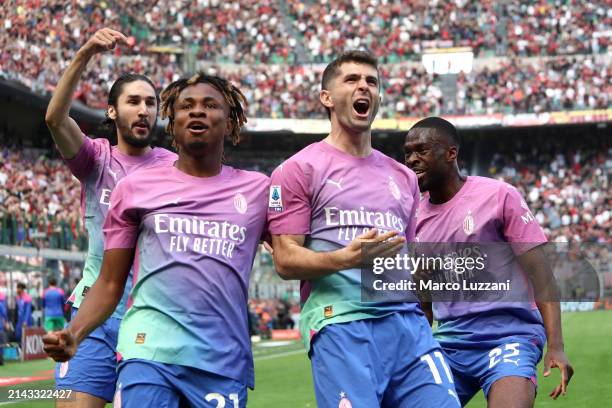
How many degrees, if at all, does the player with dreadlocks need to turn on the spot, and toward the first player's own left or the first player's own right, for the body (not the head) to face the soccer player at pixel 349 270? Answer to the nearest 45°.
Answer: approximately 90° to the first player's own left

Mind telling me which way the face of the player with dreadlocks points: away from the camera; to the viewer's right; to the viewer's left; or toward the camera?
toward the camera

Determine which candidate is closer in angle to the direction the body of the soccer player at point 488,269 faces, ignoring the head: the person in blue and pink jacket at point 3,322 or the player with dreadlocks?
the player with dreadlocks

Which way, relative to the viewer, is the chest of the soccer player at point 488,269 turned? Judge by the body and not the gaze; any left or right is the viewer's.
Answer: facing the viewer and to the left of the viewer

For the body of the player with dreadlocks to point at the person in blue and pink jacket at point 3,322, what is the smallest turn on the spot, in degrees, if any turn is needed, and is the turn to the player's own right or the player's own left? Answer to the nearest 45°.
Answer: approximately 180°

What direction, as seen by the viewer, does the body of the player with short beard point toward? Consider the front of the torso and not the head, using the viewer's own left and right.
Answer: facing the viewer and to the right of the viewer

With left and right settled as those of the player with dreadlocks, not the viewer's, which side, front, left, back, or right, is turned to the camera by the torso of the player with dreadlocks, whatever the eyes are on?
front

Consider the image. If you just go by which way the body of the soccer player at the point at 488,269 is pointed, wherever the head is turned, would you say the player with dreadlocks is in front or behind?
in front

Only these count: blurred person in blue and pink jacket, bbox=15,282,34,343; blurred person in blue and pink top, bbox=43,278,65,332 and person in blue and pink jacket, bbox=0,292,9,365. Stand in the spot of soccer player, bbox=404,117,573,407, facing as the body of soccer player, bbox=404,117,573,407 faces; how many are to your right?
3

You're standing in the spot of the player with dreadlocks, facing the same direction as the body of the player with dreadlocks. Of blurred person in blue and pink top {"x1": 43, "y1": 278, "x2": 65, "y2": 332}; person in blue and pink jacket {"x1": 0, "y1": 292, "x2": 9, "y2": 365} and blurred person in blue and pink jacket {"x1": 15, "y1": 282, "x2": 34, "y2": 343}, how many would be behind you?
3

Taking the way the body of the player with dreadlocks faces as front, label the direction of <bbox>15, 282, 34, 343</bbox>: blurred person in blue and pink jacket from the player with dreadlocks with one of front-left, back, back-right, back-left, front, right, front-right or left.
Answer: back

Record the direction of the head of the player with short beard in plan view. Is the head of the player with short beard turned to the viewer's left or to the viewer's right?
to the viewer's right

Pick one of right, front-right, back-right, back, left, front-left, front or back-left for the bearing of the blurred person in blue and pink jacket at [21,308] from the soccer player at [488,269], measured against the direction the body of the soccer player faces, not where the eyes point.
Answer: right

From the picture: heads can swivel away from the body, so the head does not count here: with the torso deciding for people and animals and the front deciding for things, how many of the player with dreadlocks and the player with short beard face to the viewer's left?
0
